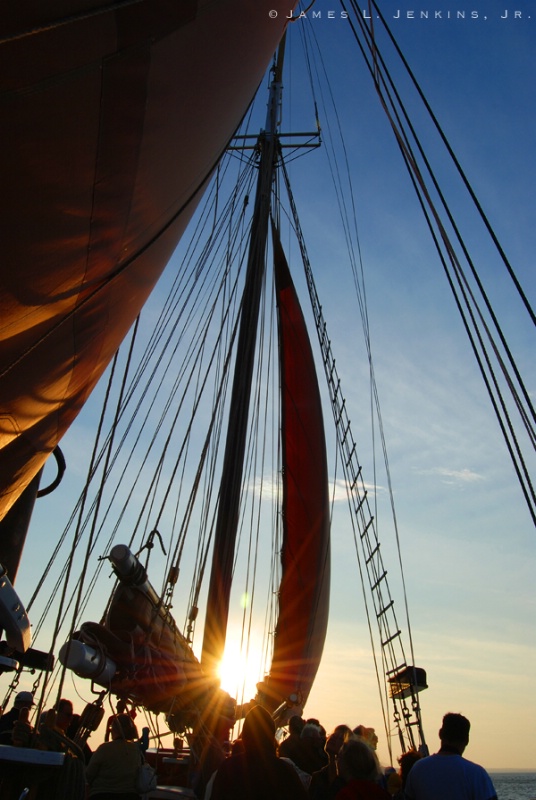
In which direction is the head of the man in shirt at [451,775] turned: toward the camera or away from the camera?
away from the camera

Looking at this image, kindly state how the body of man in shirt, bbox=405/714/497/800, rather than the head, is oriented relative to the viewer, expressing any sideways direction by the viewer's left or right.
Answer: facing away from the viewer
